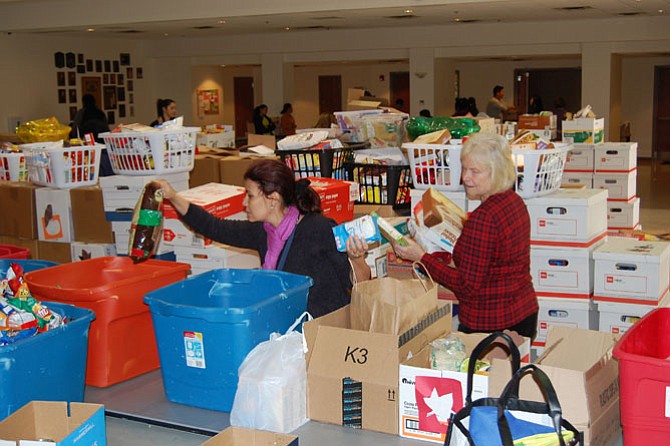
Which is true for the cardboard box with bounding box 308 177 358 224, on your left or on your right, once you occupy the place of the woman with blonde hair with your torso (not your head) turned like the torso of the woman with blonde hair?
on your right

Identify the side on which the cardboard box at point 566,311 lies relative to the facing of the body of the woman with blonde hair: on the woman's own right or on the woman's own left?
on the woman's own right

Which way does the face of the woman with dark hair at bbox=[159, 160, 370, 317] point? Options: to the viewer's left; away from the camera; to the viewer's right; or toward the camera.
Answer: to the viewer's left

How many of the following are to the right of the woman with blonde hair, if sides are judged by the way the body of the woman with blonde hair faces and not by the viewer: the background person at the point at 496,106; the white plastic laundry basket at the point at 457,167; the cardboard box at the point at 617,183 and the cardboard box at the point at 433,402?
3

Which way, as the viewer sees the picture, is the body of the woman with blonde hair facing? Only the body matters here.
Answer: to the viewer's left

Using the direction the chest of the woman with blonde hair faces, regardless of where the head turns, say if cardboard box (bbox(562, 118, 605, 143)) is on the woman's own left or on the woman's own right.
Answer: on the woman's own right

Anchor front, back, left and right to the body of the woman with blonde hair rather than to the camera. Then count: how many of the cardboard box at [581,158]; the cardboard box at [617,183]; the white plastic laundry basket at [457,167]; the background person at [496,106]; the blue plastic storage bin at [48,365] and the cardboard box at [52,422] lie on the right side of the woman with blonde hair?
4

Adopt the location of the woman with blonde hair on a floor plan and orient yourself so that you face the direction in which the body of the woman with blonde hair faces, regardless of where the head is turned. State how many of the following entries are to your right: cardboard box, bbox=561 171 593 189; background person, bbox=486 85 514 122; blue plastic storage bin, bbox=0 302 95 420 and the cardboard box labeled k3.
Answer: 2

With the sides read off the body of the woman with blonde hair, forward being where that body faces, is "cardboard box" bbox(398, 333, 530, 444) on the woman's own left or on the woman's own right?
on the woman's own left

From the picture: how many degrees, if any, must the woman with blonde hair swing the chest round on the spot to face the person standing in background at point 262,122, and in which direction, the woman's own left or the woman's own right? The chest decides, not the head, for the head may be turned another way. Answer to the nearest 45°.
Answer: approximately 90° to the woman's own right

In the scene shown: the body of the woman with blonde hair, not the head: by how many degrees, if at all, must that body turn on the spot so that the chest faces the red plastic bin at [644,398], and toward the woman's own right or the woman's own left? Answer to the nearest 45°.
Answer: approximately 90° to the woman's own left

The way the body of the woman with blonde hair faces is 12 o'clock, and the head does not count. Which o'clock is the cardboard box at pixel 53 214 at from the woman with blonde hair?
The cardboard box is roughly at 1 o'clock from the woman with blonde hair.

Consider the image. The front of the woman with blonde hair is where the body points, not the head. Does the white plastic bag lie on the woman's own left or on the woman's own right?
on the woman's own left

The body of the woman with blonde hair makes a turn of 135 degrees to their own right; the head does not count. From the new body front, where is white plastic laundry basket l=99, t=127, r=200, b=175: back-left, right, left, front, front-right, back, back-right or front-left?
left
